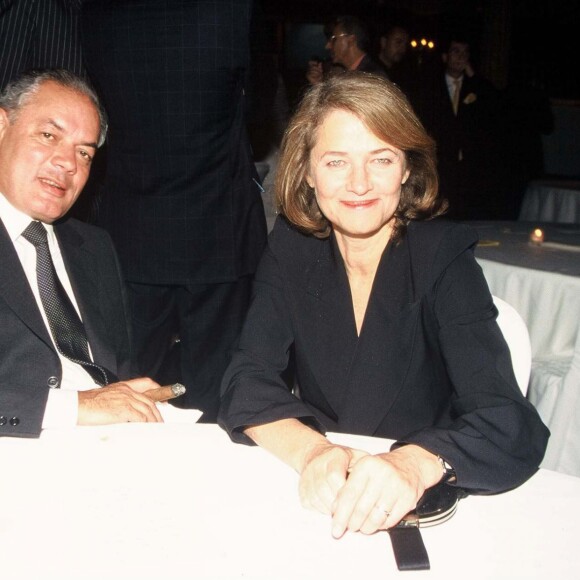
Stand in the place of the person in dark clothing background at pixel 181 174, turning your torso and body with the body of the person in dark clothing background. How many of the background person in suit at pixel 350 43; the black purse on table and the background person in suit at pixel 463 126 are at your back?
1

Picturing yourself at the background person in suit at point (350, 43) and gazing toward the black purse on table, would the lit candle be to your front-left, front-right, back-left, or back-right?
front-left

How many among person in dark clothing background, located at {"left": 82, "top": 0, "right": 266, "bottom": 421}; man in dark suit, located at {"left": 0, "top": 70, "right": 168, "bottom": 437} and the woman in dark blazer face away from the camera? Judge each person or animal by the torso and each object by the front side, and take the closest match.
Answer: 1

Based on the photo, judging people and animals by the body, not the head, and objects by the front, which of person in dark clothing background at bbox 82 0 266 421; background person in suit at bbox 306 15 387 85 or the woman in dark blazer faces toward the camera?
the woman in dark blazer

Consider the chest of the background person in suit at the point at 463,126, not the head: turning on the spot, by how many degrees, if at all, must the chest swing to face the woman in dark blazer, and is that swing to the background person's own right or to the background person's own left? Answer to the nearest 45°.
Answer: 0° — they already face them

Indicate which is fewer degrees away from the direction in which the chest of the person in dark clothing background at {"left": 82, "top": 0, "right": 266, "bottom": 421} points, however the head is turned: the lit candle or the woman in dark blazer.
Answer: the lit candle

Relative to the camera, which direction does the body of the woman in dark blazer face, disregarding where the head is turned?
toward the camera

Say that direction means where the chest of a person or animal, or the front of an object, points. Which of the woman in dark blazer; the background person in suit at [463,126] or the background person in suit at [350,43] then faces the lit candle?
the background person in suit at [463,126]

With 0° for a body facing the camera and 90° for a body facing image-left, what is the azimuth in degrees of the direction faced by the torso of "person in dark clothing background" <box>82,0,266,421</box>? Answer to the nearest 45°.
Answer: approximately 180°

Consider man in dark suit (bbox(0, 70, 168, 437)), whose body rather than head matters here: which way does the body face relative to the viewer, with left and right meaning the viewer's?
facing the viewer and to the right of the viewer

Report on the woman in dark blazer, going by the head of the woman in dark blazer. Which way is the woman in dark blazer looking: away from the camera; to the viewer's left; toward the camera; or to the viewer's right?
toward the camera

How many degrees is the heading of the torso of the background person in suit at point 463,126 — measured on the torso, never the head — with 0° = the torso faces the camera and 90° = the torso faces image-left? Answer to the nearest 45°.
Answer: approximately 0°

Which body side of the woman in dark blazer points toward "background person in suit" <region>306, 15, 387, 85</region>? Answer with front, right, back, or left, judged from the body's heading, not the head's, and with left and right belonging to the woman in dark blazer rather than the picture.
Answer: back
